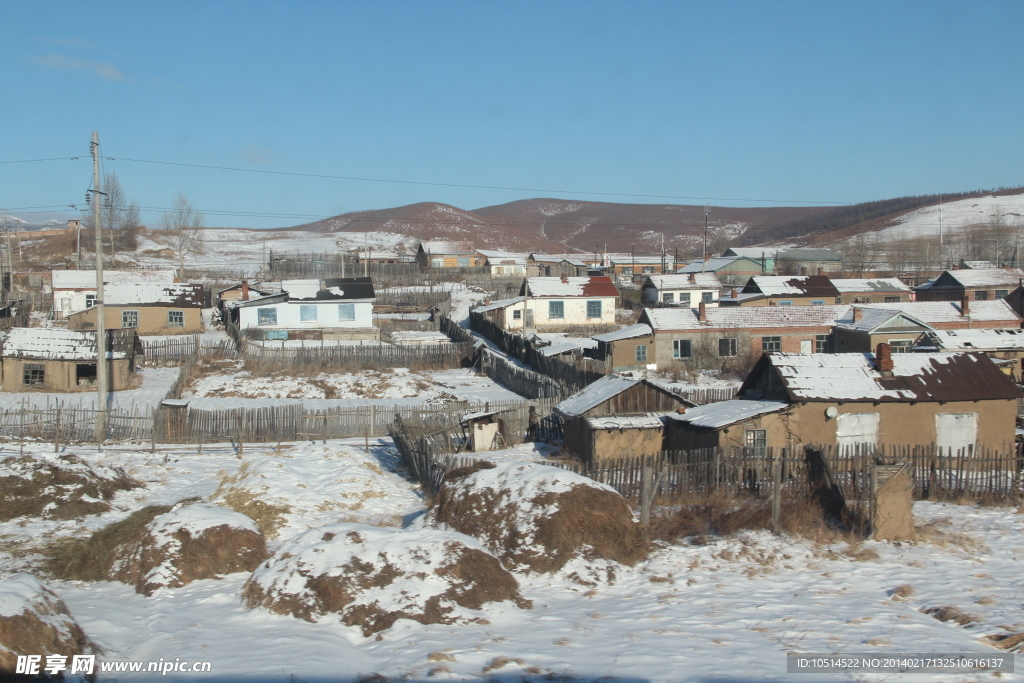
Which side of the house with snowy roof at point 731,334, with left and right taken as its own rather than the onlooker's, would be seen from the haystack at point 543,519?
front

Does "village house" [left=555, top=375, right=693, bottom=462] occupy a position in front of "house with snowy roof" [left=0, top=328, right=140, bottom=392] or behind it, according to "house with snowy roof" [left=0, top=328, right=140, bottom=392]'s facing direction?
in front

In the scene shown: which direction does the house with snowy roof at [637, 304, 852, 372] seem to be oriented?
toward the camera

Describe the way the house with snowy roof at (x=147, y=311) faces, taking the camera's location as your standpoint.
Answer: facing the viewer

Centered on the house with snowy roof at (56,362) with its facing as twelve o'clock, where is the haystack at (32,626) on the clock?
The haystack is roughly at 12 o'clock from the house with snowy roof.

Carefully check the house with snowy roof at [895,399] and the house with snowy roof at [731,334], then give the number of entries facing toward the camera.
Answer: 2

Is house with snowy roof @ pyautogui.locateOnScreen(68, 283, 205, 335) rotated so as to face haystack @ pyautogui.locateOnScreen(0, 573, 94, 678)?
yes

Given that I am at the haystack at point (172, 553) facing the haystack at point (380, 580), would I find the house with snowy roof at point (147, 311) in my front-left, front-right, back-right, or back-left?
back-left

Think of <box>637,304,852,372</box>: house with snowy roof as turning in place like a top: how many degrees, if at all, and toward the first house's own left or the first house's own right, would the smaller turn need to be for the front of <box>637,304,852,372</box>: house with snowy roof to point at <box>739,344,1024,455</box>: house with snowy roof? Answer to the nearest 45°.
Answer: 0° — it already faces it

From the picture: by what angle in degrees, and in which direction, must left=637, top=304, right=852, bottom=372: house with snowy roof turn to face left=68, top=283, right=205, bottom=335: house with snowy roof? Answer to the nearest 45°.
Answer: approximately 90° to its right

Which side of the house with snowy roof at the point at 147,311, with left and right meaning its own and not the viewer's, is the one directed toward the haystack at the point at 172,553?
front

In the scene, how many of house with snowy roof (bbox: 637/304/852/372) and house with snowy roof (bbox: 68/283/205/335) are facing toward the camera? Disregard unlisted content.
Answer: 2

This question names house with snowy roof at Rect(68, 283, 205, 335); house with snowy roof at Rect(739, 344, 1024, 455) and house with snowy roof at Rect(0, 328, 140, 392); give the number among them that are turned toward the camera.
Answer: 3

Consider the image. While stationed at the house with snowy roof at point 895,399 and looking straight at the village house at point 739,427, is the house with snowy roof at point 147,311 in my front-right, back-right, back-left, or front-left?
front-right

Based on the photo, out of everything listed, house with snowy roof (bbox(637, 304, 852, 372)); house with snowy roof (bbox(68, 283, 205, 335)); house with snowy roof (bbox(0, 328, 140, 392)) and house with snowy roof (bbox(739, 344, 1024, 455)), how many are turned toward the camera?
4

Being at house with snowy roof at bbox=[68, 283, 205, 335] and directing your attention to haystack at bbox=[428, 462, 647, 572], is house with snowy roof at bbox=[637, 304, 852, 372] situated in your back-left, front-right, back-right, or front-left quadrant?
front-left
